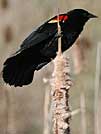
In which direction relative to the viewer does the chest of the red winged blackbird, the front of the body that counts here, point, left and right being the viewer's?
facing to the right of the viewer
